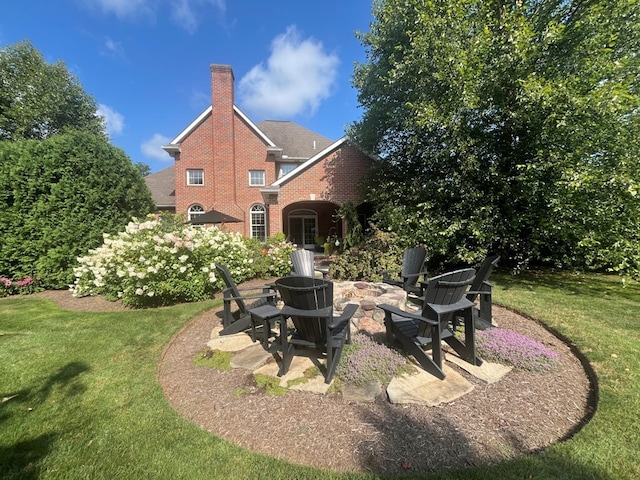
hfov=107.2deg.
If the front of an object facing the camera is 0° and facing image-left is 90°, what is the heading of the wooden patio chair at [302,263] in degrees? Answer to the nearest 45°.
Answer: approximately 315°

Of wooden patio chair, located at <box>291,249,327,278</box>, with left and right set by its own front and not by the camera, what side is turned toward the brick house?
back

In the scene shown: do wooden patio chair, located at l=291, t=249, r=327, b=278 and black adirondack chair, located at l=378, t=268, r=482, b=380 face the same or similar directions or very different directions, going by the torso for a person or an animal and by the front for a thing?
very different directions

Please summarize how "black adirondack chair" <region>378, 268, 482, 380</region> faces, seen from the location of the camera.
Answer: facing away from the viewer and to the left of the viewer

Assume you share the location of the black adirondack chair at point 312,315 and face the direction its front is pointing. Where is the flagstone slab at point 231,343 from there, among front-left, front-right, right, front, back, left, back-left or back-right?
left

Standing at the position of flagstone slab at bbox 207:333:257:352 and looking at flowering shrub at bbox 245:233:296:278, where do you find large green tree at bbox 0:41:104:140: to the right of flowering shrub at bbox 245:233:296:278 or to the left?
left

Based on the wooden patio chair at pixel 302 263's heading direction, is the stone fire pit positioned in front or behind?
in front

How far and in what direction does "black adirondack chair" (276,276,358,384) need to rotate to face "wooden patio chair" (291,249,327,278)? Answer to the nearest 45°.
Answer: approximately 45° to its left

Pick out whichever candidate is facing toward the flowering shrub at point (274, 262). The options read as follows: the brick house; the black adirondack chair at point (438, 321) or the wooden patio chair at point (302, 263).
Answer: the black adirondack chair

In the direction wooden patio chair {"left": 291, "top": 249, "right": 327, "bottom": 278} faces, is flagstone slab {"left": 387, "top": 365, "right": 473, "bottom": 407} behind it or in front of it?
in front

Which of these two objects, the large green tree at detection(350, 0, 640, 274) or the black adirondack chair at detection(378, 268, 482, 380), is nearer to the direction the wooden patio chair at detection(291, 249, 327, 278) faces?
the black adirondack chair
